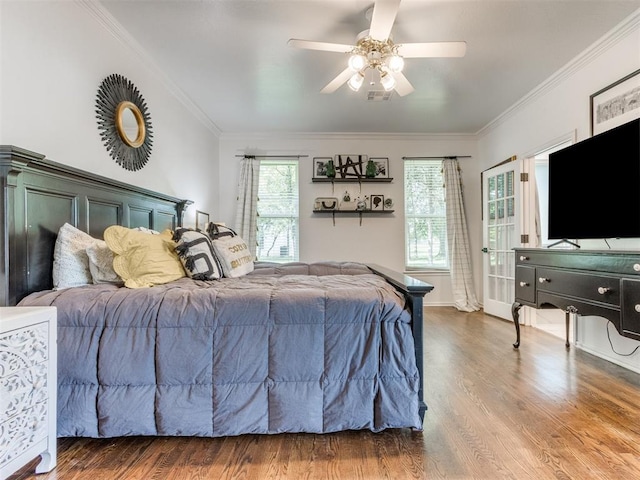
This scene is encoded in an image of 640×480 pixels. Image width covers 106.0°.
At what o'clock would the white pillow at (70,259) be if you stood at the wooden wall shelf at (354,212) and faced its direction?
The white pillow is roughly at 1 o'clock from the wooden wall shelf.

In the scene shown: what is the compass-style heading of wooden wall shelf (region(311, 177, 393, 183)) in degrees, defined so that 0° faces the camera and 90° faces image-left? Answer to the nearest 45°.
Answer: approximately 0°

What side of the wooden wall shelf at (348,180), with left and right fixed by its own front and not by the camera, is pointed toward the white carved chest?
front

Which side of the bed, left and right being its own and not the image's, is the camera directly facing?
right

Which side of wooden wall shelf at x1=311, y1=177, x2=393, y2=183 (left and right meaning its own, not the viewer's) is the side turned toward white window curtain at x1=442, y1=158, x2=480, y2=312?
left

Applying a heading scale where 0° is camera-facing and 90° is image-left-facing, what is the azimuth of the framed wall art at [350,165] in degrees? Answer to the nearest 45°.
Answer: approximately 0°

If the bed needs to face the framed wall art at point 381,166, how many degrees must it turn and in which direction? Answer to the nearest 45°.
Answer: approximately 45° to its left

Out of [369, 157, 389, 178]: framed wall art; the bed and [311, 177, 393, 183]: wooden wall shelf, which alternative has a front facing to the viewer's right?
the bed

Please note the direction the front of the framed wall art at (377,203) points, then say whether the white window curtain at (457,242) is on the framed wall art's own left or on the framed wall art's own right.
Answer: on the framed wall art's own left

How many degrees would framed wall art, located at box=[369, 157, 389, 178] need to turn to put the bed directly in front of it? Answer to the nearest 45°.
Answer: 0° — it already faces it

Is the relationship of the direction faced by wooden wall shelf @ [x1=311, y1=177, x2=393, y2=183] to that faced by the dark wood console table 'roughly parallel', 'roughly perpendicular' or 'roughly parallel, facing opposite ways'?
roughly perpendicular

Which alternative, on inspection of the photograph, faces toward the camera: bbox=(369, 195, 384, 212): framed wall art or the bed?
the framed wall art

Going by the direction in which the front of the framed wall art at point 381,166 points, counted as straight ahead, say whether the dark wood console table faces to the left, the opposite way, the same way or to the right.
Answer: to the right

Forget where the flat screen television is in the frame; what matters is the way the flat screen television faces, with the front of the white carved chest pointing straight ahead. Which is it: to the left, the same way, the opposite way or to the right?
the opposite way

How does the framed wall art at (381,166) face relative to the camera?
toward the camera

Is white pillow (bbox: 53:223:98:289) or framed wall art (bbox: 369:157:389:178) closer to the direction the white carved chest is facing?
the framed wall art
